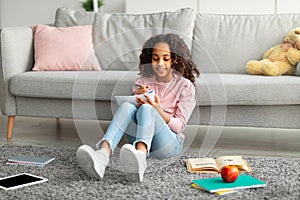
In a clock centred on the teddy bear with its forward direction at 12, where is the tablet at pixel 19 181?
The tablet is roughly at 12 o'clock from the teddy bear.

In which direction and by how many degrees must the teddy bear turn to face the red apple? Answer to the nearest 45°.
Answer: approximately 45° to its left

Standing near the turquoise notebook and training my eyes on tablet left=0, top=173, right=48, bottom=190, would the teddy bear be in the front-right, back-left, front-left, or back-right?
back-right

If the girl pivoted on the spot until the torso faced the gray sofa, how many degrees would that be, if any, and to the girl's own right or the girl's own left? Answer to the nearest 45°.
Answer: approximately 135° to the girl's own right

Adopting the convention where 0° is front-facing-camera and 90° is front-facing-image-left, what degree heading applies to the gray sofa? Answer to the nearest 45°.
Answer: approximately 0°

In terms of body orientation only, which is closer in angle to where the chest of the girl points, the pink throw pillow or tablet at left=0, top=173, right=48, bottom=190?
the tablet

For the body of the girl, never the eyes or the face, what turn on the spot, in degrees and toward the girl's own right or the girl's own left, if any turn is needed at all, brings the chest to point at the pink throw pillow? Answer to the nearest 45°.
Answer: approximately 90° to the girl's own right

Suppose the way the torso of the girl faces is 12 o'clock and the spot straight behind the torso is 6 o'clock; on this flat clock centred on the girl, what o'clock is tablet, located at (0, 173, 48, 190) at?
The tablet is roughly at 1 o'clock from the girl.
